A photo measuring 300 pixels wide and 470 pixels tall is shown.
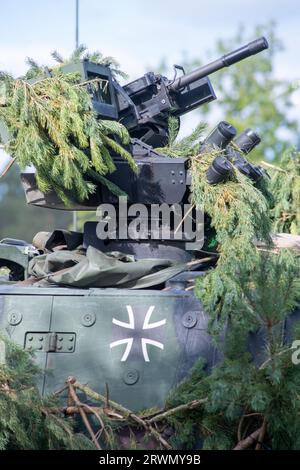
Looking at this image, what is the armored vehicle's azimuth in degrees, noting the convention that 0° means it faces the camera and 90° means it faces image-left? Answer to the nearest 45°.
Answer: approximately 270°
